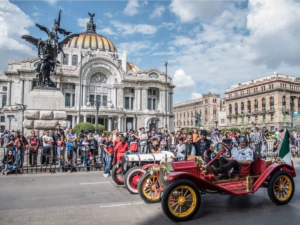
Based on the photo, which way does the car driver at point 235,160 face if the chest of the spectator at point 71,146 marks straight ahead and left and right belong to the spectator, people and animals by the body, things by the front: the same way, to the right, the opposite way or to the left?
to the right

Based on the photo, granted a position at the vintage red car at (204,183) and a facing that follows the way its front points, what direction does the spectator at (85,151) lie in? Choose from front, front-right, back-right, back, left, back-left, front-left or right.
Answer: right

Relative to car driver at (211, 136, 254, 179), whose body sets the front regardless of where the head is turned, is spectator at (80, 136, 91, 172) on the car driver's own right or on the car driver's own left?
on the car driver's own right

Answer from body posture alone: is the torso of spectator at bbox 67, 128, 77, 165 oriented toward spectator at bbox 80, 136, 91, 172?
no

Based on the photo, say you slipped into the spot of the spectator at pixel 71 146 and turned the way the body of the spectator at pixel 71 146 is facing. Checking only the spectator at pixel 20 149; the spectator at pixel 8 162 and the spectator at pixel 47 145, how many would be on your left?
0

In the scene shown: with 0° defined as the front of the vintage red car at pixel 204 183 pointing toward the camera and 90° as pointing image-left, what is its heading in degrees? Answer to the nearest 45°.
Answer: approximately 45°

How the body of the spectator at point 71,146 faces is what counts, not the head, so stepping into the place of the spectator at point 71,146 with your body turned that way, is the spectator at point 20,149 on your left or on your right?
on your right

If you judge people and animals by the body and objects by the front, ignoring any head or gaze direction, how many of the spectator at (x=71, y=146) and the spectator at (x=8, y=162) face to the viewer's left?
0

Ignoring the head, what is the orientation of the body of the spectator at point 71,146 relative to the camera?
toward the camera

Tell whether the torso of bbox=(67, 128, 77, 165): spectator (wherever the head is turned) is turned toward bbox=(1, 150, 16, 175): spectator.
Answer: no

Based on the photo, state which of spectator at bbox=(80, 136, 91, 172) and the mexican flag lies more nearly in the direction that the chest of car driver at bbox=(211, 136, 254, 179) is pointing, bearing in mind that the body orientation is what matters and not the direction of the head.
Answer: the spectator

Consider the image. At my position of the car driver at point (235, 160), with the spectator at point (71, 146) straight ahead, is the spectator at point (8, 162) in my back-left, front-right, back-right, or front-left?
front-left

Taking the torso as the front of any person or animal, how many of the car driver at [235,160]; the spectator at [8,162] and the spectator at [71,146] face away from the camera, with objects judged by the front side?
0

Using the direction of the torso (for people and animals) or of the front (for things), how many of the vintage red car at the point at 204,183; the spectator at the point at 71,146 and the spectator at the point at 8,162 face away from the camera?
0
